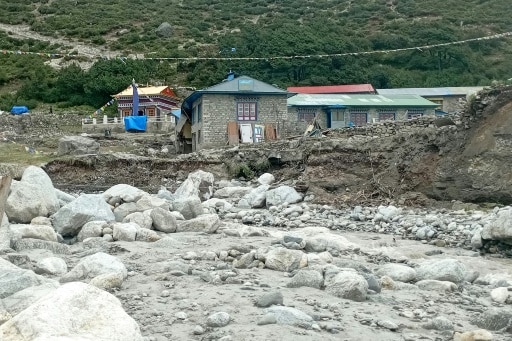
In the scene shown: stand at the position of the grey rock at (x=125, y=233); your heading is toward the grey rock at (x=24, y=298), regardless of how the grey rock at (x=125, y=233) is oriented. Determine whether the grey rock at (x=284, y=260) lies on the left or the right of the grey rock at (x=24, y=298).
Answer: left

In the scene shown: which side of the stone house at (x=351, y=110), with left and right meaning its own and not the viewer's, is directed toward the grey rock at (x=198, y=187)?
front

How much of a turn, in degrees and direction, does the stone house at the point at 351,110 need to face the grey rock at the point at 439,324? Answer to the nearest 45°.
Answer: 0° — it already faces it

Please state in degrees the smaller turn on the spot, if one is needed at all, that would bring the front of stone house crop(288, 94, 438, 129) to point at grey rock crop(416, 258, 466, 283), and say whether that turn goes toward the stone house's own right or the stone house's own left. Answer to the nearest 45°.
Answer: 0° — it already faces it

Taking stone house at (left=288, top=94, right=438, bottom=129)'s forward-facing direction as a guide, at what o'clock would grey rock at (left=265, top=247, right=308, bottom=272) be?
The grey rock is roughly at 12 o'clock from the stone house.

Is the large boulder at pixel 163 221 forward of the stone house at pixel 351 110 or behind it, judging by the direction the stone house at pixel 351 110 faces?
forward

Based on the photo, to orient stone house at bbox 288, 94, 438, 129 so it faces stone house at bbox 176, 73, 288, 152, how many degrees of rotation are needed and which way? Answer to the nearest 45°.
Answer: approximately 45° to its right

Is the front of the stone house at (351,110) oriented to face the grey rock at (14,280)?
yes

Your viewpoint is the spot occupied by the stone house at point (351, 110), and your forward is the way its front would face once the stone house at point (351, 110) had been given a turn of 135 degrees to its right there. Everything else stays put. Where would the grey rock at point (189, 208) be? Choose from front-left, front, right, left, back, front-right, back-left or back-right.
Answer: back-left

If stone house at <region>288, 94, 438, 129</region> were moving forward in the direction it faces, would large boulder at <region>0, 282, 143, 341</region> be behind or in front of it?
in front

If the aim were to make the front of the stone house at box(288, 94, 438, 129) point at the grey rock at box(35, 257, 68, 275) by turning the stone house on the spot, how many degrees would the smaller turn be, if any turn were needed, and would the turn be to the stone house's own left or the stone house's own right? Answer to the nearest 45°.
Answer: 0° — it already faces it

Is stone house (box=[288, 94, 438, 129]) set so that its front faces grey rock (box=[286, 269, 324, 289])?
yes

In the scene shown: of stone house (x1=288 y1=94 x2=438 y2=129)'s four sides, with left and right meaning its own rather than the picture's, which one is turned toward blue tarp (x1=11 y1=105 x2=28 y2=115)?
right

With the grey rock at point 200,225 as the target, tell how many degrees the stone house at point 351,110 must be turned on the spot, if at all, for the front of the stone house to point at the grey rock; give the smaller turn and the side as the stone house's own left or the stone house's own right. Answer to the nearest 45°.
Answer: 0° — it already faces it

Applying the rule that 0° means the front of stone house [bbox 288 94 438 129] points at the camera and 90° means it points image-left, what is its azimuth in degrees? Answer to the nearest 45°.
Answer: approximately 0°

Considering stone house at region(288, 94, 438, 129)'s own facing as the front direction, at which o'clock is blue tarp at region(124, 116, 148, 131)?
The blue tarp is roughly at 3 o'clock from the stone house.
